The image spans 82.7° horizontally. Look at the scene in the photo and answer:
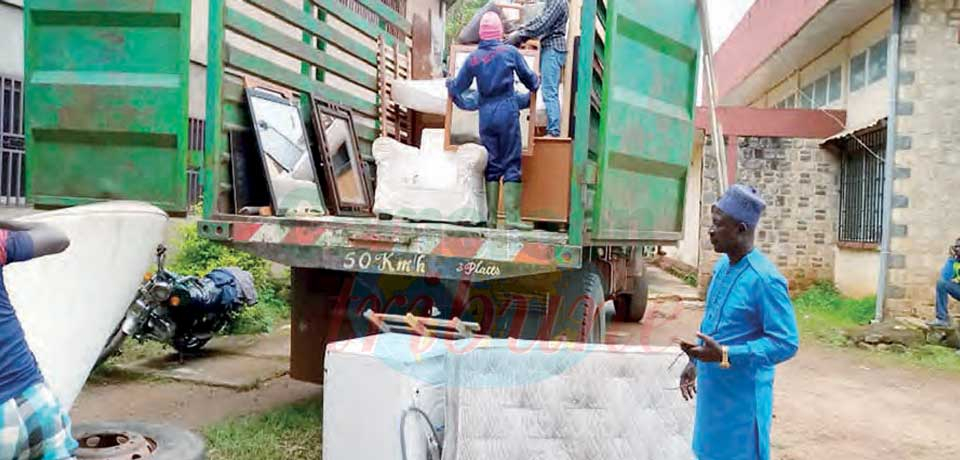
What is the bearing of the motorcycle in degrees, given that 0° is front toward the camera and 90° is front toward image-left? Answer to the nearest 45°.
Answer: approximately 45°

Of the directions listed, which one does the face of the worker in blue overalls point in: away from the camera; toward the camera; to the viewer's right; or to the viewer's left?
away from the camera

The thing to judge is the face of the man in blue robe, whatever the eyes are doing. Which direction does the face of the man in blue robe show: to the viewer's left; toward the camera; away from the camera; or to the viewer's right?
to the viewer's left

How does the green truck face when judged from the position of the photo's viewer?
facing away from the viewer and to the right of the viewer

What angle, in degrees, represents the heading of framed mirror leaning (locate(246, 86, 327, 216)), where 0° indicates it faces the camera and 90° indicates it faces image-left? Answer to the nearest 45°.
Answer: approximately 315°

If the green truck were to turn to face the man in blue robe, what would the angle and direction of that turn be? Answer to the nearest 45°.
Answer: approximately 90° to its right

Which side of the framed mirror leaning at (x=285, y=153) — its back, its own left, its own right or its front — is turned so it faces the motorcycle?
back

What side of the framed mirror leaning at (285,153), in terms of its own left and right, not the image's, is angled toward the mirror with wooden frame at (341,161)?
left

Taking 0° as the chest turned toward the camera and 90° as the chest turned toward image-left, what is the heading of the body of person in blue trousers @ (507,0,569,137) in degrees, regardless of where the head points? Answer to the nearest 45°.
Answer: approximately 90°

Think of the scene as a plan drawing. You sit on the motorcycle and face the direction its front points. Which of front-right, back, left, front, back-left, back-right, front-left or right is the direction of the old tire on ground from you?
front-left

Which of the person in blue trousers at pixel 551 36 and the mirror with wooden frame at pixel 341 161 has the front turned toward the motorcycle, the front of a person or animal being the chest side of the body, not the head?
the person in blue trousers
